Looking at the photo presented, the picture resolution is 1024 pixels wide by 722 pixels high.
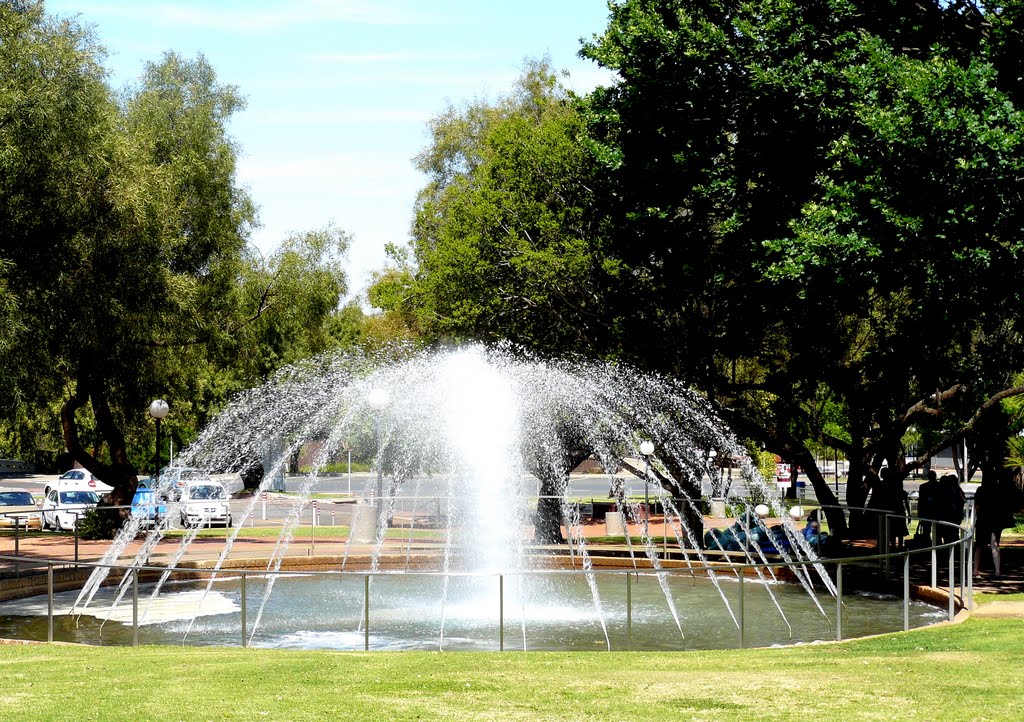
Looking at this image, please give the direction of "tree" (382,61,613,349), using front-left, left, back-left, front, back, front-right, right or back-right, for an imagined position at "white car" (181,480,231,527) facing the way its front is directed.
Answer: front-left

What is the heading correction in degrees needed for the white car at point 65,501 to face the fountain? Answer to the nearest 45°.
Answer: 0° — it already faces it

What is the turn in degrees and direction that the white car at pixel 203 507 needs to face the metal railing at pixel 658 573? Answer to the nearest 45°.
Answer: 0° — it already faces it

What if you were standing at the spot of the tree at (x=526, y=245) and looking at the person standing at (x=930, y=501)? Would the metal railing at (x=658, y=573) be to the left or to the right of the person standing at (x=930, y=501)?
right

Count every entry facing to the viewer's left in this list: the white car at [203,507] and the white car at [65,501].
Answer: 0

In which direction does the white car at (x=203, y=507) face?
toward the camera

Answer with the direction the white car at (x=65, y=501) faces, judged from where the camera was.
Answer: facing the viewer and to the right of the viewer
